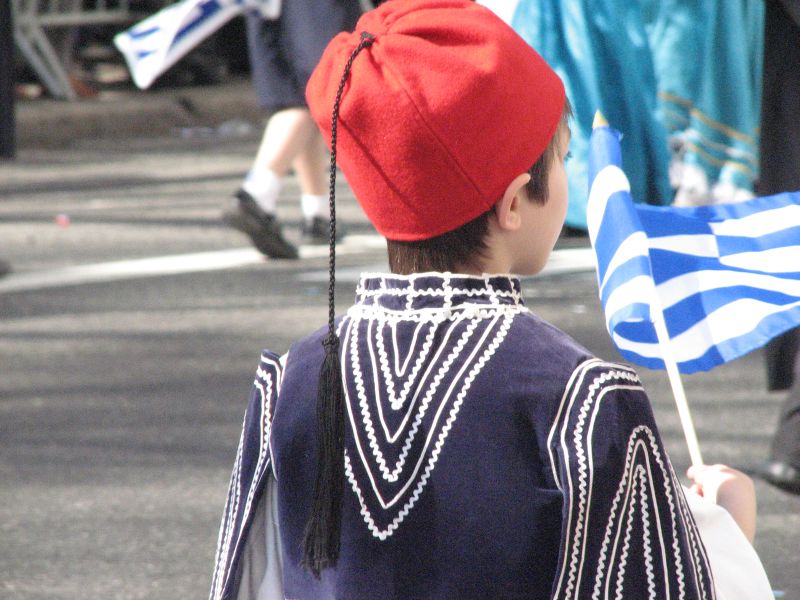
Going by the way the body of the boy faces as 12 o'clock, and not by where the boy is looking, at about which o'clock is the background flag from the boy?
The background flag is roughly at 10 o'clock from the boy.

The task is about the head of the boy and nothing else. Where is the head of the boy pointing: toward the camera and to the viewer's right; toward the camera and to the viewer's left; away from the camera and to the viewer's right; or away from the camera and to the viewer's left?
away from the camera and to the viewer's right

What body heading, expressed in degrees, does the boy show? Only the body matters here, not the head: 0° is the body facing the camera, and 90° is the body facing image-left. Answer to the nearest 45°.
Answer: approximately 225°
